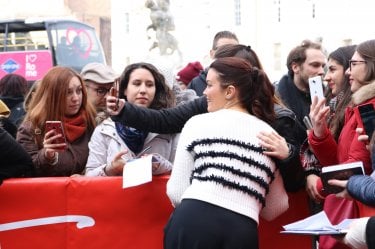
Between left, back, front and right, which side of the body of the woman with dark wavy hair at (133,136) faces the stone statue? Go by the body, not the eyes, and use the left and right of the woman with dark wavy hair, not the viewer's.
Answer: back

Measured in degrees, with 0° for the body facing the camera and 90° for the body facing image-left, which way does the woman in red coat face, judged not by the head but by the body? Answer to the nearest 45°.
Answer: approximately 90°

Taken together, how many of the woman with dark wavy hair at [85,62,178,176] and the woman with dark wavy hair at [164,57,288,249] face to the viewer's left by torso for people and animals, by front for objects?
0

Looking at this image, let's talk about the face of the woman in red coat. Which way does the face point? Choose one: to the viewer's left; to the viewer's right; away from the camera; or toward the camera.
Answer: to the viewer's left

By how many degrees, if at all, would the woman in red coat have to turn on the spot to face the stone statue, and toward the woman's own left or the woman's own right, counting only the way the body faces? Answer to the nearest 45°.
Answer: approximately 90° to the woman's own right

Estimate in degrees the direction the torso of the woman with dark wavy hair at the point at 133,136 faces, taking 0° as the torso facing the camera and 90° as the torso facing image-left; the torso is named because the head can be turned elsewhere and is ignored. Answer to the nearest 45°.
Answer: approximately 0°

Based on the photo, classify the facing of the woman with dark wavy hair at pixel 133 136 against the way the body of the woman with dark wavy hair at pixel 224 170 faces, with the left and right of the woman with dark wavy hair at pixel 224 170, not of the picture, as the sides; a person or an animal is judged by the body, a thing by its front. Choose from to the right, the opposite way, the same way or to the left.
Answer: the opposite way

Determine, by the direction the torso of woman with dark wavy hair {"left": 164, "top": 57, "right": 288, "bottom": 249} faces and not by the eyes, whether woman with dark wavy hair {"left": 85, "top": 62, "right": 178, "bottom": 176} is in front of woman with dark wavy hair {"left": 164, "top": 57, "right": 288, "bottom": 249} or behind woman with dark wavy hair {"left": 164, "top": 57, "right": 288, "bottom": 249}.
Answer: in front

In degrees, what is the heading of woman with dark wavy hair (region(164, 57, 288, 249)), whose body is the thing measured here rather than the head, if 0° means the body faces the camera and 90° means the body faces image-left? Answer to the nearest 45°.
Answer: approximately 180°
